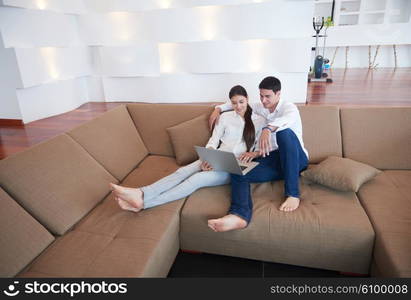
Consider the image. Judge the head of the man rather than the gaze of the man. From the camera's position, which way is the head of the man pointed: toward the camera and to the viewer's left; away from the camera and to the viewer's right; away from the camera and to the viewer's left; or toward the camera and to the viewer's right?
toward the camera and to the viewer's left

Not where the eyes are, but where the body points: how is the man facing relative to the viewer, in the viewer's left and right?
facing the viewer and to the left of the viewer

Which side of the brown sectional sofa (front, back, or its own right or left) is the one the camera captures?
front
